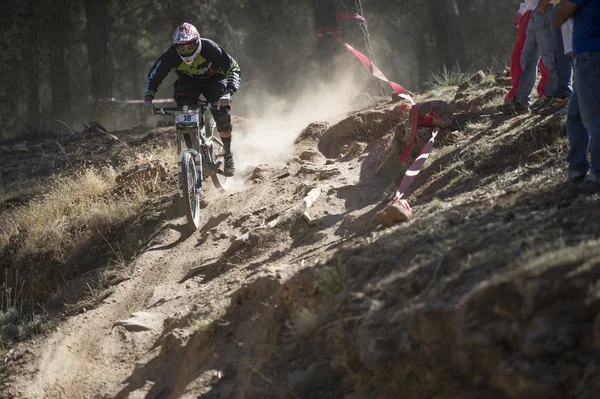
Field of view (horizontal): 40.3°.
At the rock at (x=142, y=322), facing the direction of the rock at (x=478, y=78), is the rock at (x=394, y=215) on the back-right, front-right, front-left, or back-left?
front-right

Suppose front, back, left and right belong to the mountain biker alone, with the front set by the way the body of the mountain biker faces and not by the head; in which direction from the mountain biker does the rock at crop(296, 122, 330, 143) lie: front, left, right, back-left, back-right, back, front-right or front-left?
back-left

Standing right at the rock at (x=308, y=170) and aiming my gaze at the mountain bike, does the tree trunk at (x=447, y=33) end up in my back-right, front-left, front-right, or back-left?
back-right

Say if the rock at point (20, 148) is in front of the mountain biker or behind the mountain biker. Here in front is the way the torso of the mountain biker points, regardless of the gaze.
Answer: behind

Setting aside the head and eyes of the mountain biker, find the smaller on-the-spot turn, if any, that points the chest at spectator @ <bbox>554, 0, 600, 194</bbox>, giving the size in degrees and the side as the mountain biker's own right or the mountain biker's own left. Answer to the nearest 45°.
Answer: approximately 45° to the mountain biker's own left

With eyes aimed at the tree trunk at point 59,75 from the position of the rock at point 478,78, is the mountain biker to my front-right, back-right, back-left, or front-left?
front-left

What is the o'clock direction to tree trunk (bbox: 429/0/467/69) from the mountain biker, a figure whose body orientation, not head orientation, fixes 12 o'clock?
The tree trunk is roughly at 7 o'clock from the mountain biker.

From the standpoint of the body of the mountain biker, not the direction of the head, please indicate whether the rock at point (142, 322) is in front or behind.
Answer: in front

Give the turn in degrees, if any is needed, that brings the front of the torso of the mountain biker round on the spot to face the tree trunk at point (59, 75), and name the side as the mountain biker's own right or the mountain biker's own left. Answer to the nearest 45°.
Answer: approximately 180°

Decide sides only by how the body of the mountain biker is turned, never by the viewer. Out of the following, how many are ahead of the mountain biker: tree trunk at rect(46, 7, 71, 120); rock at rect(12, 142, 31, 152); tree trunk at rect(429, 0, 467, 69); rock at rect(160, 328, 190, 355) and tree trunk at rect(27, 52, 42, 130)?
1

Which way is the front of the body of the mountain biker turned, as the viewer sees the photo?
toward the camera

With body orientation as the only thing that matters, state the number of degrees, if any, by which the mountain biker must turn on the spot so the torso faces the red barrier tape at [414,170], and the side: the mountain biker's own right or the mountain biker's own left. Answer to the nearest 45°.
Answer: approximately 45° to the mountain biker's own left
